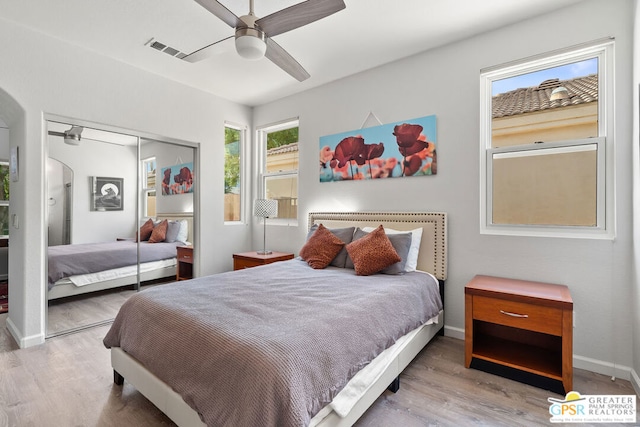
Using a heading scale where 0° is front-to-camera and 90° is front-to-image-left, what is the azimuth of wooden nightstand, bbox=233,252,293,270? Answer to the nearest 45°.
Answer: approximately 45°

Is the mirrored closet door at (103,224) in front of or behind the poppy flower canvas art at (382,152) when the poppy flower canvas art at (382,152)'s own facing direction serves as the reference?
in front

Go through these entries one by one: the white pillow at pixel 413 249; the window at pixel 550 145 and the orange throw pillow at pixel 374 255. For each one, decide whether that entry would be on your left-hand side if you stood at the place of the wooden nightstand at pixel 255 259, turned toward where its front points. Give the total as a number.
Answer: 3

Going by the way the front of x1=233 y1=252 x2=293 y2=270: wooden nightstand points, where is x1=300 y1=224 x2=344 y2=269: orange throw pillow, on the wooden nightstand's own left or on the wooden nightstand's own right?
on the wooden nightstand's own left

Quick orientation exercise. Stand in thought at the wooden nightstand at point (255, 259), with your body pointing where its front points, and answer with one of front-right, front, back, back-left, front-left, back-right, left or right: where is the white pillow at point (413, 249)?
left

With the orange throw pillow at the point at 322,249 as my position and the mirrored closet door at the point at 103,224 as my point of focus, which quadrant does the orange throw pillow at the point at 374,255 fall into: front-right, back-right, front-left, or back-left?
back-left

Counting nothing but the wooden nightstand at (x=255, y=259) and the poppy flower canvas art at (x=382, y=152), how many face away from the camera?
0

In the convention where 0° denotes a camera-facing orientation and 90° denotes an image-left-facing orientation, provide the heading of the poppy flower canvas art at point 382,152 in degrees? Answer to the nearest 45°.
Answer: approximately 45°

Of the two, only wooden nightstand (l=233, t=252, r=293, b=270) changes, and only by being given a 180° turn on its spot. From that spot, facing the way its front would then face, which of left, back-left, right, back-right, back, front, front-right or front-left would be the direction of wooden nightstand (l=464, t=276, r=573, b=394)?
right

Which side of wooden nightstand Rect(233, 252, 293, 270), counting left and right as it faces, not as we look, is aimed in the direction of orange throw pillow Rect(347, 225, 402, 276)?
left

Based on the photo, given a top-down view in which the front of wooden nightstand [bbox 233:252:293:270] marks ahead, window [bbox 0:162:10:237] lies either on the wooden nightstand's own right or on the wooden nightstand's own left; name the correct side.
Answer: on the wooden nightstand's own right

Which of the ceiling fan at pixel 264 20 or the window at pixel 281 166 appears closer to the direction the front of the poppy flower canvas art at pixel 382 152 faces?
the ceiling fan
